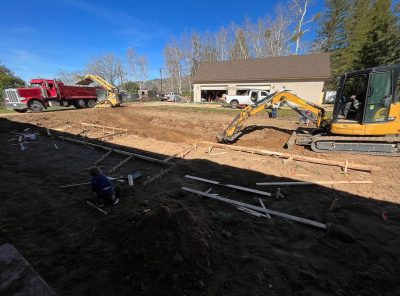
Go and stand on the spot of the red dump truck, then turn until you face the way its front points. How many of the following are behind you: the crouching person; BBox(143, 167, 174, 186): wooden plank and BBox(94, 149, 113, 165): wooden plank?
0

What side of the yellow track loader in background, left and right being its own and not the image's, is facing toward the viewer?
left

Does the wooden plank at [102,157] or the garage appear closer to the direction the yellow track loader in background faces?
the wooden plank

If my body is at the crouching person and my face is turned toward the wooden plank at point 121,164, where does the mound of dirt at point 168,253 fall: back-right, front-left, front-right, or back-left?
back-right

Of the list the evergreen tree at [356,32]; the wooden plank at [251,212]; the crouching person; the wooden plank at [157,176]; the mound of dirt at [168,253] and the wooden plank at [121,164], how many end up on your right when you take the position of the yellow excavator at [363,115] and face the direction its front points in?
1

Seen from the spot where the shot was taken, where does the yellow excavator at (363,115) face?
facing to the left of the viewer

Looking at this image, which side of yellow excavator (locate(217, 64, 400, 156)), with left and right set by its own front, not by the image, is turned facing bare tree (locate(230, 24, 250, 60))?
right

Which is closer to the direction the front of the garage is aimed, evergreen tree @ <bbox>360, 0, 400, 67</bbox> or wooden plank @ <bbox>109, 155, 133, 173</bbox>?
the wooden plank

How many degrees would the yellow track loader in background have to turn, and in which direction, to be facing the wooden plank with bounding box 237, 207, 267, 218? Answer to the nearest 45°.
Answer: approximately 90° to its left

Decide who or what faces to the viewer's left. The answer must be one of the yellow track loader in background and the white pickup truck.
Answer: the yellow track loader in background

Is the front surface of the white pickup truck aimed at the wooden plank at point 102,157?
no

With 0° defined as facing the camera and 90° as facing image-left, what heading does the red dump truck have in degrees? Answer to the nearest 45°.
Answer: approximately 45°

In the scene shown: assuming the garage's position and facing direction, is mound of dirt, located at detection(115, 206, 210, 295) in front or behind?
in front

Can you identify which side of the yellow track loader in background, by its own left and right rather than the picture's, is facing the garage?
back

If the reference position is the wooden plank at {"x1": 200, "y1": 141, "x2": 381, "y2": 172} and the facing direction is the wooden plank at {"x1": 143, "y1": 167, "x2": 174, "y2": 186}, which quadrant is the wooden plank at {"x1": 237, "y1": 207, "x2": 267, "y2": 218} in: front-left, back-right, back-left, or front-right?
front-left

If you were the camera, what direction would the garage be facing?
facing the viewer
